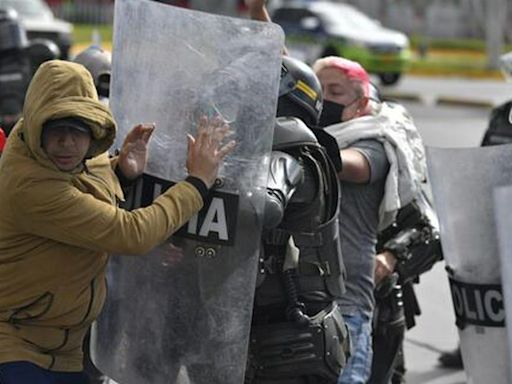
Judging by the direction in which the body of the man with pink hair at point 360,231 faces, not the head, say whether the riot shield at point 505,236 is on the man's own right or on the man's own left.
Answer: on the man's own left

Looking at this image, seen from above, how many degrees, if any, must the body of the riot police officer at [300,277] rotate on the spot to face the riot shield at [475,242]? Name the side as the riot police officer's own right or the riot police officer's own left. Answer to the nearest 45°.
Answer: approximately 180°

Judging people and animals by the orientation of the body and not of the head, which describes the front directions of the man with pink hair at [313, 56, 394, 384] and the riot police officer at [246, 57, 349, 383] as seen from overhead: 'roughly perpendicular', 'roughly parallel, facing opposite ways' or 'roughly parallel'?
roughly parallel

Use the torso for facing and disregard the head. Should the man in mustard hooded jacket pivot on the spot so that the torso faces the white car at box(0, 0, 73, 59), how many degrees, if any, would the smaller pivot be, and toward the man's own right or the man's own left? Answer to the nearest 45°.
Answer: approximately 135° to the man's own left

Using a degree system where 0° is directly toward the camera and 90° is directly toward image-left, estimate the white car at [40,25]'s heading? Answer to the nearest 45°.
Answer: approximately 270°

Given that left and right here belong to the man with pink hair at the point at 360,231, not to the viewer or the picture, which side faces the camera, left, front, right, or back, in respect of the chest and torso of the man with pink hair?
left

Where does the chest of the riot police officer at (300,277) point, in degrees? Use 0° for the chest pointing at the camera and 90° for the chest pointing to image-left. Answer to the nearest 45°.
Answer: approximately 90°
